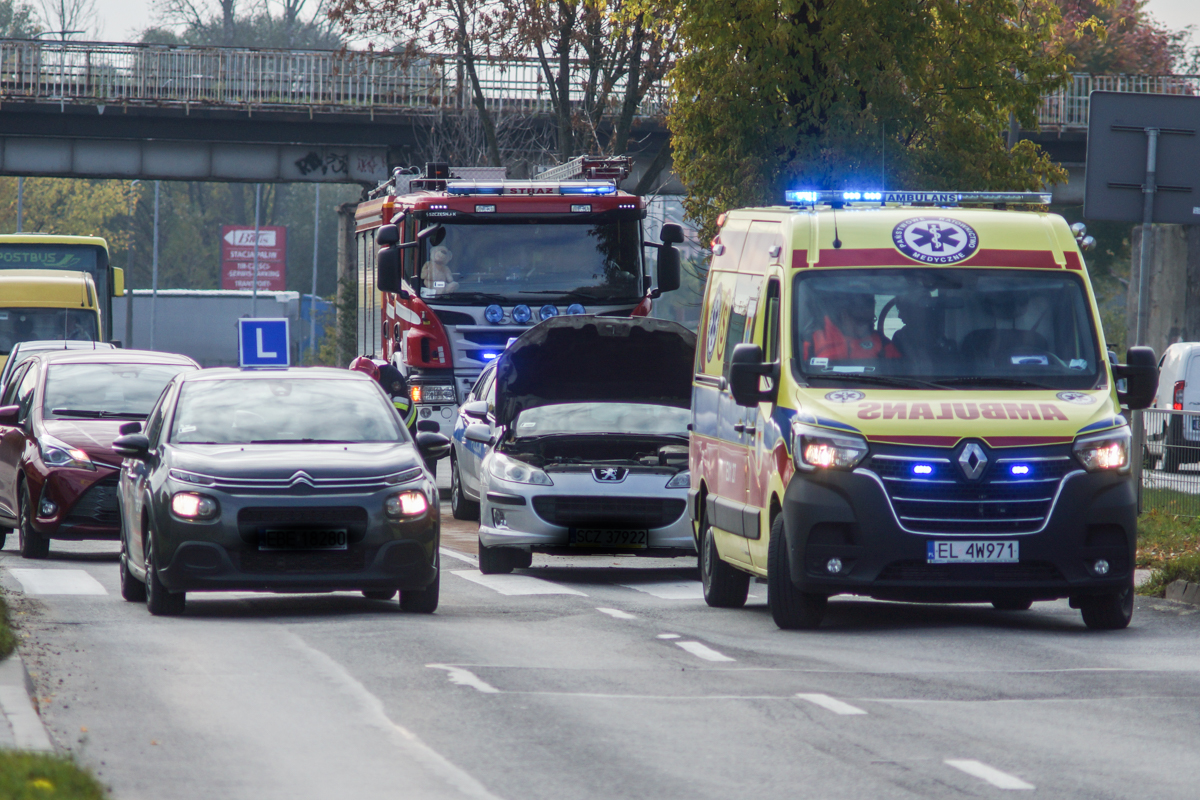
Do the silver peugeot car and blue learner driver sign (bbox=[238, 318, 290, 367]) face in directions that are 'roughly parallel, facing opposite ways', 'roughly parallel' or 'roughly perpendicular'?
roughly parallel

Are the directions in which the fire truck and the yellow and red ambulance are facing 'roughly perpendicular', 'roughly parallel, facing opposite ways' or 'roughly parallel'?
roughly parallel

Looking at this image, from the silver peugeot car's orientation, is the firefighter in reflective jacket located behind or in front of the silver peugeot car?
behind

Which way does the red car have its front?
toward the camera

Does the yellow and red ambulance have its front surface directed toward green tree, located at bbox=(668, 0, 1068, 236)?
no

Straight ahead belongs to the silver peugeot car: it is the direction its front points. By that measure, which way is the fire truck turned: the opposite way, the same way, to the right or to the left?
the same way

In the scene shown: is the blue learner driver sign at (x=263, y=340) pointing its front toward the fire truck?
no

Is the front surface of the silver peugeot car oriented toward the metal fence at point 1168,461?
no

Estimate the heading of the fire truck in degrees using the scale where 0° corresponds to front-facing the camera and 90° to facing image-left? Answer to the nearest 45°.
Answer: approximately 0°

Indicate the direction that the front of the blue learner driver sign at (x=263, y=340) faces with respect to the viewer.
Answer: facing the viewer

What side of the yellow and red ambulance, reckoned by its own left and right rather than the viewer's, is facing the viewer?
front

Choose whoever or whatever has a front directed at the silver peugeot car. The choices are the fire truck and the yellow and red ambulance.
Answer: the fire truck

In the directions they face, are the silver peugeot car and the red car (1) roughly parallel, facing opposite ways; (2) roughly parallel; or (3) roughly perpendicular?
roughly parallel

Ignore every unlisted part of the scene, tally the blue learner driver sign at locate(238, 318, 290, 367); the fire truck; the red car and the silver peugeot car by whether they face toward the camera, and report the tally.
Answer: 4

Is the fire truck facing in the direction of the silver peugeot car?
yes

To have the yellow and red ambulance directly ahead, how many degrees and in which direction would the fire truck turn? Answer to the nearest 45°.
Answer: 0° — it already faces it

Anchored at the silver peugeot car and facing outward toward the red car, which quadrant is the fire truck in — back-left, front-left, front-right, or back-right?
front-right
